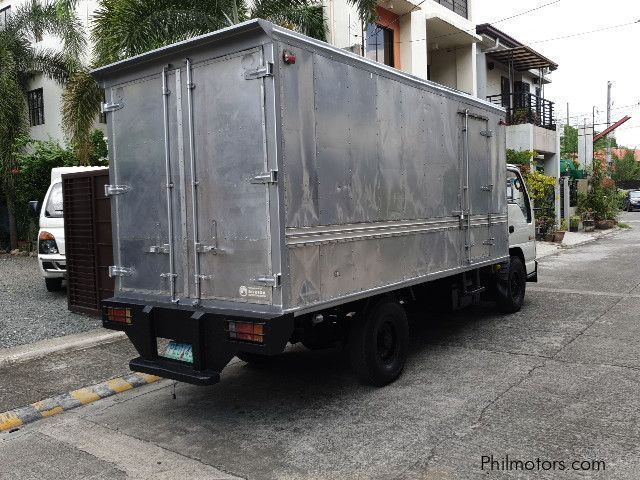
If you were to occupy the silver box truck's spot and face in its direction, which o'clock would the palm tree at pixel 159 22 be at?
The palm tree is roughly at 10 o'clock from the silver box truck.

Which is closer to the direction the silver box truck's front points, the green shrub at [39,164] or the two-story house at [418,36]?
the two-story house

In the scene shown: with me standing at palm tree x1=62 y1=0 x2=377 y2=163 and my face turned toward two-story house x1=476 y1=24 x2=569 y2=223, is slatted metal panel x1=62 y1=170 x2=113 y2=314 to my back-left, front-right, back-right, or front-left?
back-right

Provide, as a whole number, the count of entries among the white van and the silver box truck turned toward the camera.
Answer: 1

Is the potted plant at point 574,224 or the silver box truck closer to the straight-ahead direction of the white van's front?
the silver box truck

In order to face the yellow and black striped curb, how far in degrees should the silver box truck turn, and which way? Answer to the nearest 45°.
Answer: approximately 135° to its left

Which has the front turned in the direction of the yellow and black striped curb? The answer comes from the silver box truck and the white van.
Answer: the white van

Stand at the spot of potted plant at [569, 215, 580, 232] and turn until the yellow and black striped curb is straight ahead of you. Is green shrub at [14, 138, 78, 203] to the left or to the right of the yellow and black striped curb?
right

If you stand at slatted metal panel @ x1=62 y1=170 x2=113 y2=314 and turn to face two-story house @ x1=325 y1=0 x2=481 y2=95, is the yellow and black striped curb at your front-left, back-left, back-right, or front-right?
back-right
